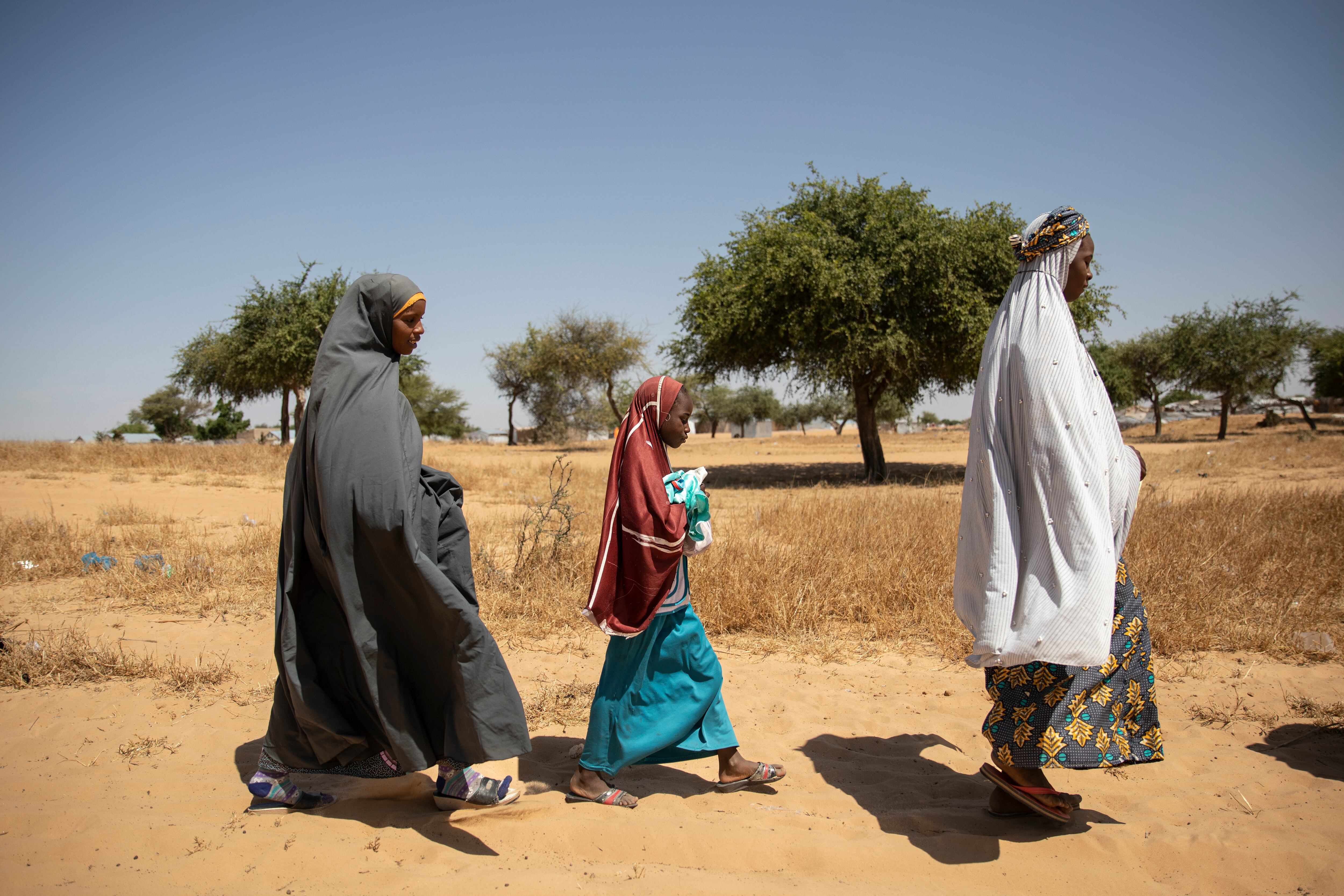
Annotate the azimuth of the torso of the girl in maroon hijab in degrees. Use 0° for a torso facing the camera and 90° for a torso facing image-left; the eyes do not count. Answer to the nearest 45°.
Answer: approximately 270°

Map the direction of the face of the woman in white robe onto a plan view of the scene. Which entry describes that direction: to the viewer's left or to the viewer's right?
to the viewer's right

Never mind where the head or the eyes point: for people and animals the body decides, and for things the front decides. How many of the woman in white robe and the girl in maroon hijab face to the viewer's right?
2

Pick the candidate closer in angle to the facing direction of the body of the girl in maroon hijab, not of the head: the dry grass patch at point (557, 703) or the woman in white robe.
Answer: the woman in white robe

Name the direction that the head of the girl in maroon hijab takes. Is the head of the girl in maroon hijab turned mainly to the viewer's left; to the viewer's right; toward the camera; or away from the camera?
to the viewer's right

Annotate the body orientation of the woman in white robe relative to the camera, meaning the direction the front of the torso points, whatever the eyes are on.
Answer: to the viewer's right

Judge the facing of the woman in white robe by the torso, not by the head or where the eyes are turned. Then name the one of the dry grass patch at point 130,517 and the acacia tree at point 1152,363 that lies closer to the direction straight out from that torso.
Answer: the acacia tree

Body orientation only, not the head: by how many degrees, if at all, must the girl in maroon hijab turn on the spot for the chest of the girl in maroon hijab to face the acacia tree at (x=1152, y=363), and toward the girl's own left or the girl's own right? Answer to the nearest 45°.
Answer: approximately 45° to the girl's own left
